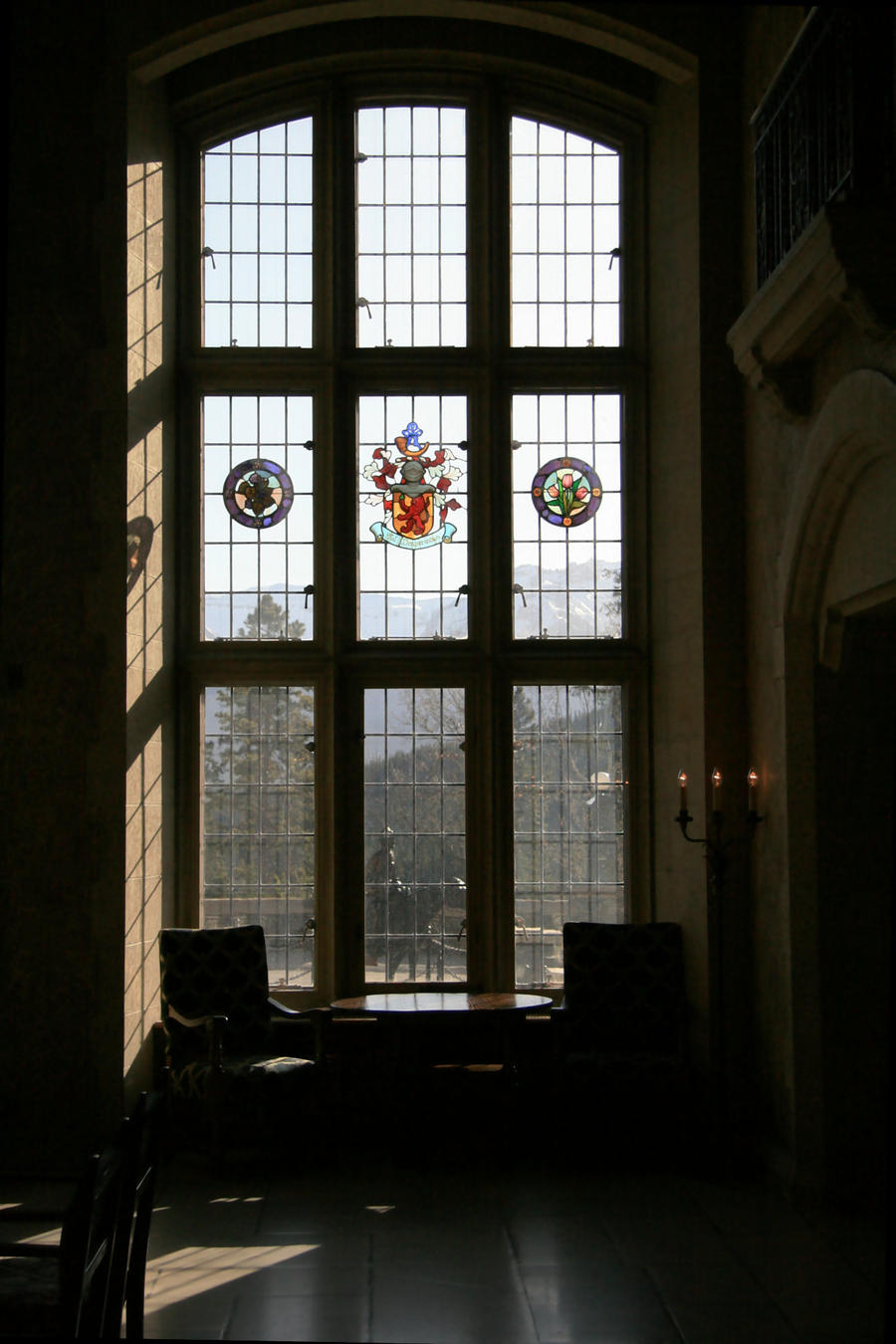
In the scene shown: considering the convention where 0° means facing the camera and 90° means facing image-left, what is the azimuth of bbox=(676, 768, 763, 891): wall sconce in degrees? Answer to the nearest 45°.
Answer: approximately 0°

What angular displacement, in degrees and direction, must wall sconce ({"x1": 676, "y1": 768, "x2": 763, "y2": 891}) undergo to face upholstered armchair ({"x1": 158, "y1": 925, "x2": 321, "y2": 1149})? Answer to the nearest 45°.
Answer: approximately 90° to its right

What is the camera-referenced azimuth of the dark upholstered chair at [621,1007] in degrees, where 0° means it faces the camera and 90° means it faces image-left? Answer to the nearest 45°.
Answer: approximately 0°

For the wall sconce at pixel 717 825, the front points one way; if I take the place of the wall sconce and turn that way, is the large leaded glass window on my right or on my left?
on my right

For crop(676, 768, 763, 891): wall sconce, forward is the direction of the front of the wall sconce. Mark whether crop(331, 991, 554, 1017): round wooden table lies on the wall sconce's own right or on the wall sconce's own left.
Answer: on the wall sconce's own right

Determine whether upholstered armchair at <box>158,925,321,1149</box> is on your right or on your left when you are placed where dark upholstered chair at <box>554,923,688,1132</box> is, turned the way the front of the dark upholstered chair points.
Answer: on your right

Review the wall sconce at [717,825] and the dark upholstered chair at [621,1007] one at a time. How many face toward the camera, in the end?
2

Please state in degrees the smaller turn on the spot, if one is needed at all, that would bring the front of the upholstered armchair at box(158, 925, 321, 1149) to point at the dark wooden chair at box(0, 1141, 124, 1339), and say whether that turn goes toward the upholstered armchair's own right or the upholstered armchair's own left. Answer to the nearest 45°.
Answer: approximately 45° to the upholstered armchair's own right

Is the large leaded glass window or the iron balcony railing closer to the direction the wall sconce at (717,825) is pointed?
the iron balcony railing

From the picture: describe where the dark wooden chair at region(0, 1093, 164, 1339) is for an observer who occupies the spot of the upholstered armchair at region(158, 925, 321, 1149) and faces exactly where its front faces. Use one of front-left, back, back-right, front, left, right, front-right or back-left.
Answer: front-right
